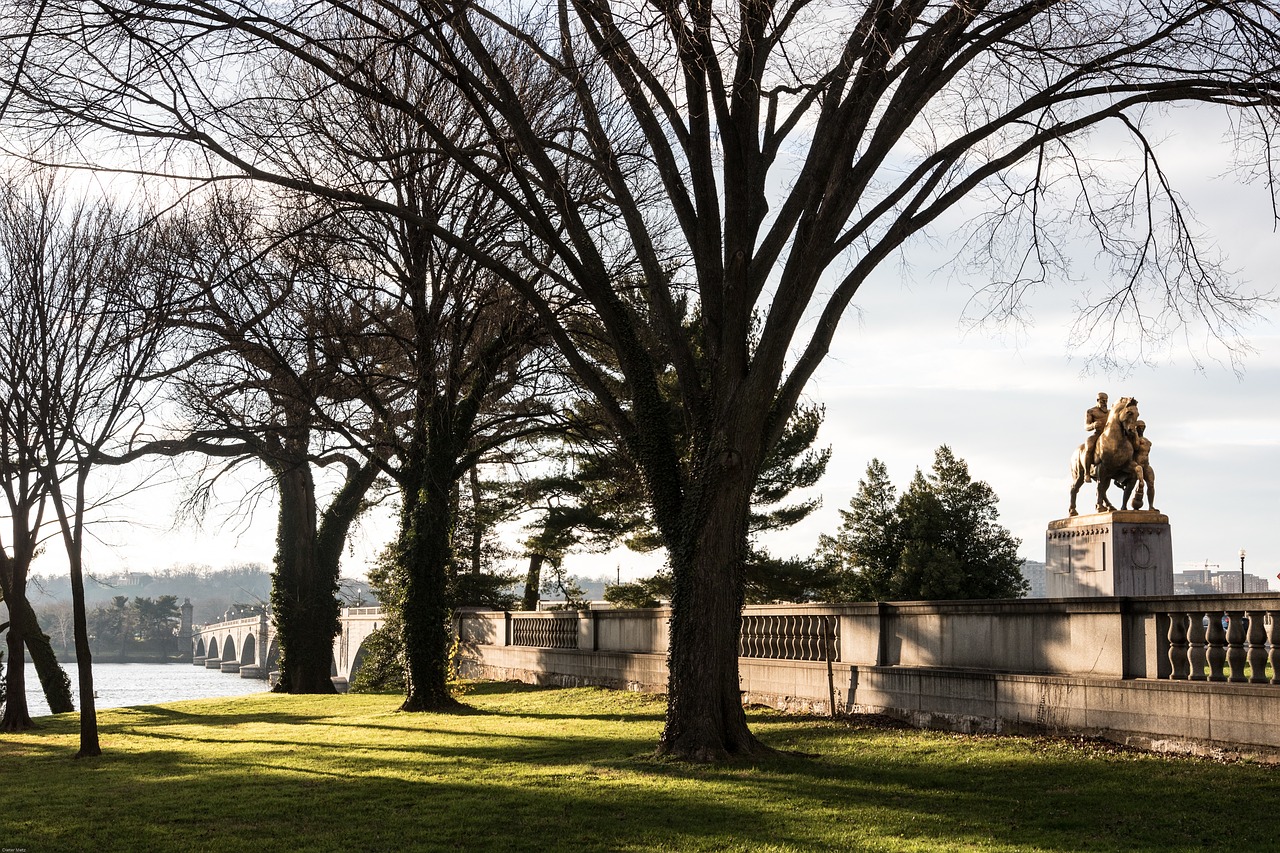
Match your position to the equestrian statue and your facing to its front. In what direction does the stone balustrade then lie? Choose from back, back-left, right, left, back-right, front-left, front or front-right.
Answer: front-right

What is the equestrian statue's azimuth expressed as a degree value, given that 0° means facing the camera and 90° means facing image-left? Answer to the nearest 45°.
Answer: approximately 315°

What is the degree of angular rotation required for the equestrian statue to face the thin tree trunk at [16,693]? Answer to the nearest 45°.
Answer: approximately 45° to its right

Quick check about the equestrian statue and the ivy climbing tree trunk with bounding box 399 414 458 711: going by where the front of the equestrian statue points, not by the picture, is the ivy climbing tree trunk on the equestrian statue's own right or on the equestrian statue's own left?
on the equestrian statue's own right
